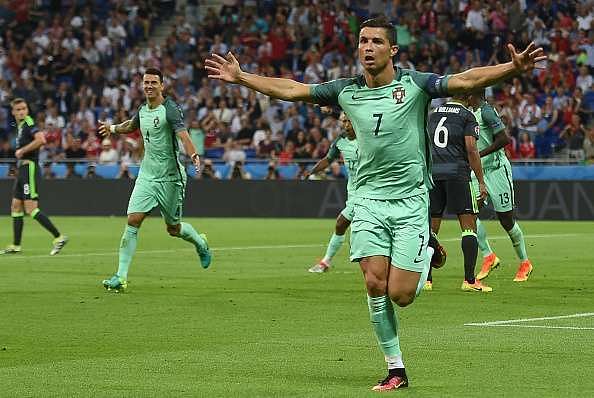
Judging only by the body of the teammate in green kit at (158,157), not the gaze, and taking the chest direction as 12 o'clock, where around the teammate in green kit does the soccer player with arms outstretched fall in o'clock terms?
The soccer player with arms outstretched is roughly at 10 o'clock from the teammate in green kit.

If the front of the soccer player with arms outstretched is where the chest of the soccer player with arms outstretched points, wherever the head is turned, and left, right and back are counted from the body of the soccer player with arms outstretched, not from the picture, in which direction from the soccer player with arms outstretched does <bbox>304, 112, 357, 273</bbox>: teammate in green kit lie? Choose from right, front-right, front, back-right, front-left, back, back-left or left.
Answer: back

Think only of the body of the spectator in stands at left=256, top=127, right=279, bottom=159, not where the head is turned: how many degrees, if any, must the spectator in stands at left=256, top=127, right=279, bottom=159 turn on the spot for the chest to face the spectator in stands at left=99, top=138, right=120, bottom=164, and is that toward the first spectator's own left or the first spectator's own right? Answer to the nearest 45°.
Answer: approximately 90° to the first spectator's own right

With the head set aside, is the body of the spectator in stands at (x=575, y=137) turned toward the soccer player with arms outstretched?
yes

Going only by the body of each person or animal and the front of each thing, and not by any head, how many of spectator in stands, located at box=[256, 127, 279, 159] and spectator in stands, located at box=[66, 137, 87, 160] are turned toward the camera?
2

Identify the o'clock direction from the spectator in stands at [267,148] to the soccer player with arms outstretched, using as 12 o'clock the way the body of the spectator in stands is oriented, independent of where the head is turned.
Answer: The soccer player with arms outstretched is roughly at 12 o'clock from the spectator in stands.

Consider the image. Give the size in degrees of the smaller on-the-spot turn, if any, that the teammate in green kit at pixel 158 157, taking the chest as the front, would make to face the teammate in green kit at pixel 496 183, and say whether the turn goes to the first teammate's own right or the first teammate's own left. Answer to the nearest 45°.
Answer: approximately 135° to the first teammate's own left

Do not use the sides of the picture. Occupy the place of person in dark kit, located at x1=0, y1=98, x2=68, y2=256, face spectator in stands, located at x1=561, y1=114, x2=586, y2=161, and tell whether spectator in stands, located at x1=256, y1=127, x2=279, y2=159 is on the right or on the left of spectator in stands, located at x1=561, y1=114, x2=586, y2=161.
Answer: left
